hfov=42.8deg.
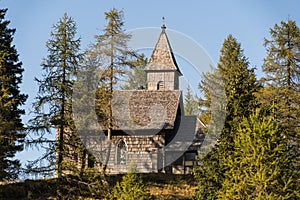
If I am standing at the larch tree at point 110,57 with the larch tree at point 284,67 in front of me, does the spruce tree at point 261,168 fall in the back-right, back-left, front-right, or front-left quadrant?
front-right

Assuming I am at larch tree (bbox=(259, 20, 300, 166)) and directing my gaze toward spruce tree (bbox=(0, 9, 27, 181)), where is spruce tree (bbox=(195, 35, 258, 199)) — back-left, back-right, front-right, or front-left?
front-left

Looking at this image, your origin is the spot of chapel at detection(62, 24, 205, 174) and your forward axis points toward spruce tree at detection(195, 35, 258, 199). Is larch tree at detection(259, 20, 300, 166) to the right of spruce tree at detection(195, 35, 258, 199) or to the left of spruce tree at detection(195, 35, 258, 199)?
left

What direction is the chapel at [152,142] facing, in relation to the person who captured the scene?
facing to the right of the viewer

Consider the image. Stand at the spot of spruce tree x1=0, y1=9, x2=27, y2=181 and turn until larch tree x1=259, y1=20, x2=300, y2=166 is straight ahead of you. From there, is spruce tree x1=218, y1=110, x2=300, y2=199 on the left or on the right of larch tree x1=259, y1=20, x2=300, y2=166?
right
